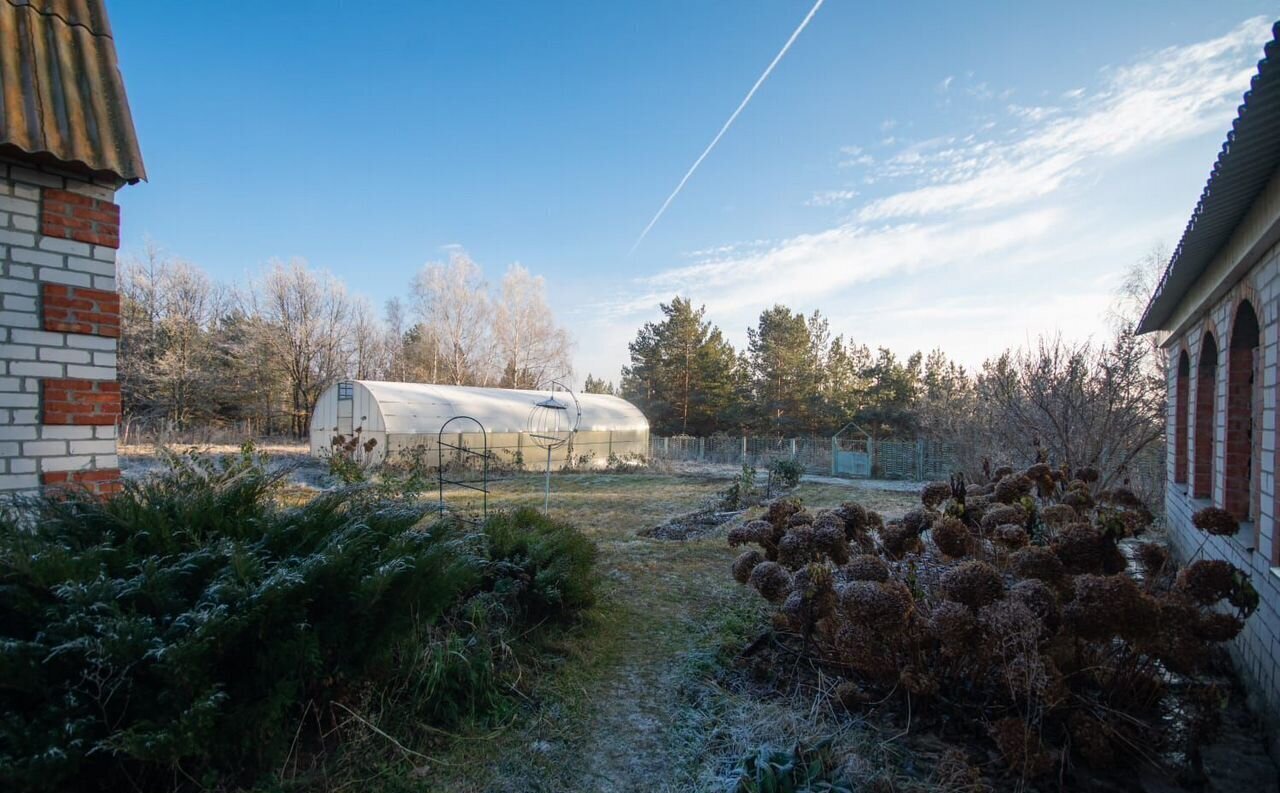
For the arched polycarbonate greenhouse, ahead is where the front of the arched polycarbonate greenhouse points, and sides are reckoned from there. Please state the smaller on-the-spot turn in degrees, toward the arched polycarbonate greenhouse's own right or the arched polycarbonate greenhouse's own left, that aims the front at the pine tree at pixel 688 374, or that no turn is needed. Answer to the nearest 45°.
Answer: approximately 180°

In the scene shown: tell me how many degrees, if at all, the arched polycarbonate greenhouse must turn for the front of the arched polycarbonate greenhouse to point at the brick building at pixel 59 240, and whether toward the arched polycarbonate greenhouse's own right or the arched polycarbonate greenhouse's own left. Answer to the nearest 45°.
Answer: approximately 45° to the arched polycarbonate greenhouse's own left

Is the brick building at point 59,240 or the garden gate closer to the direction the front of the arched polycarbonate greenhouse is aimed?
the brick building

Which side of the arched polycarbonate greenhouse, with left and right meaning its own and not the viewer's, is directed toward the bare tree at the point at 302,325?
right

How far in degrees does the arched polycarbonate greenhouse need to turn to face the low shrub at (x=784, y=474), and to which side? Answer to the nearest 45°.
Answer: approximately 90° to its left

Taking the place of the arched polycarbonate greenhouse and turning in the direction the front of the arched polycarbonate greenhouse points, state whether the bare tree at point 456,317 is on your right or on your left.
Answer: on your right

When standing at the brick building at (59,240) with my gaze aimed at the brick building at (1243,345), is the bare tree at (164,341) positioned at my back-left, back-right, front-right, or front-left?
back-left

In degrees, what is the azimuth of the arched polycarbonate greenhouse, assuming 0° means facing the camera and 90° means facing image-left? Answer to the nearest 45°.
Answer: approximately 45°

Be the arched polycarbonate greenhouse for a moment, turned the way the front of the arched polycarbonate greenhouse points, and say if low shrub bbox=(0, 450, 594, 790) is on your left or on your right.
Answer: on your left
